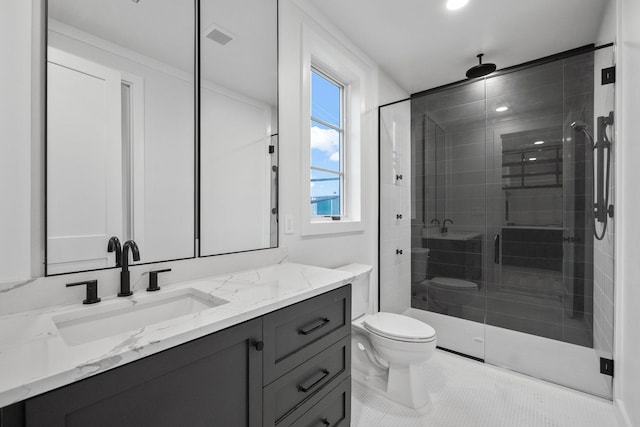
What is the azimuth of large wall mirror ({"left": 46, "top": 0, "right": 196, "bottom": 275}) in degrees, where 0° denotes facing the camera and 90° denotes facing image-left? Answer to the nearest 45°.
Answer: approximately 315°

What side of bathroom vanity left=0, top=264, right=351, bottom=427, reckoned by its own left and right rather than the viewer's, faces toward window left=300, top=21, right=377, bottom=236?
left

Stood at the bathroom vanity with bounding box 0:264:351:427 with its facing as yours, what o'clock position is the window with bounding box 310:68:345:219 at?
The window is roughly at 9 o'clock from the bathroom vanity.

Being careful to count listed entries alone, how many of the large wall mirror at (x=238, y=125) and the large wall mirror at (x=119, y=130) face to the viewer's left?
0

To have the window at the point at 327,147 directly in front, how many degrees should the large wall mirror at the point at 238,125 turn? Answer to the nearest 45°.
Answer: approximately 90° to its left

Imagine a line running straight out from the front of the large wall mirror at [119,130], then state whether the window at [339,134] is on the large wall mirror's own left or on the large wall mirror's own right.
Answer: on the large wall mirror's own left

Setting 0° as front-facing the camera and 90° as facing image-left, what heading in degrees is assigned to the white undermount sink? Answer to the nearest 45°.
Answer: approximately 315°

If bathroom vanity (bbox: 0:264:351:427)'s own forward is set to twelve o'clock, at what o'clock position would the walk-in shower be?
The walk-in shower is roughly at 10 o'clock from the bathroom vanity.

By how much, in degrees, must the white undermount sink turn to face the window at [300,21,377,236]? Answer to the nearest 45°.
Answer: approximately 90° to its left
